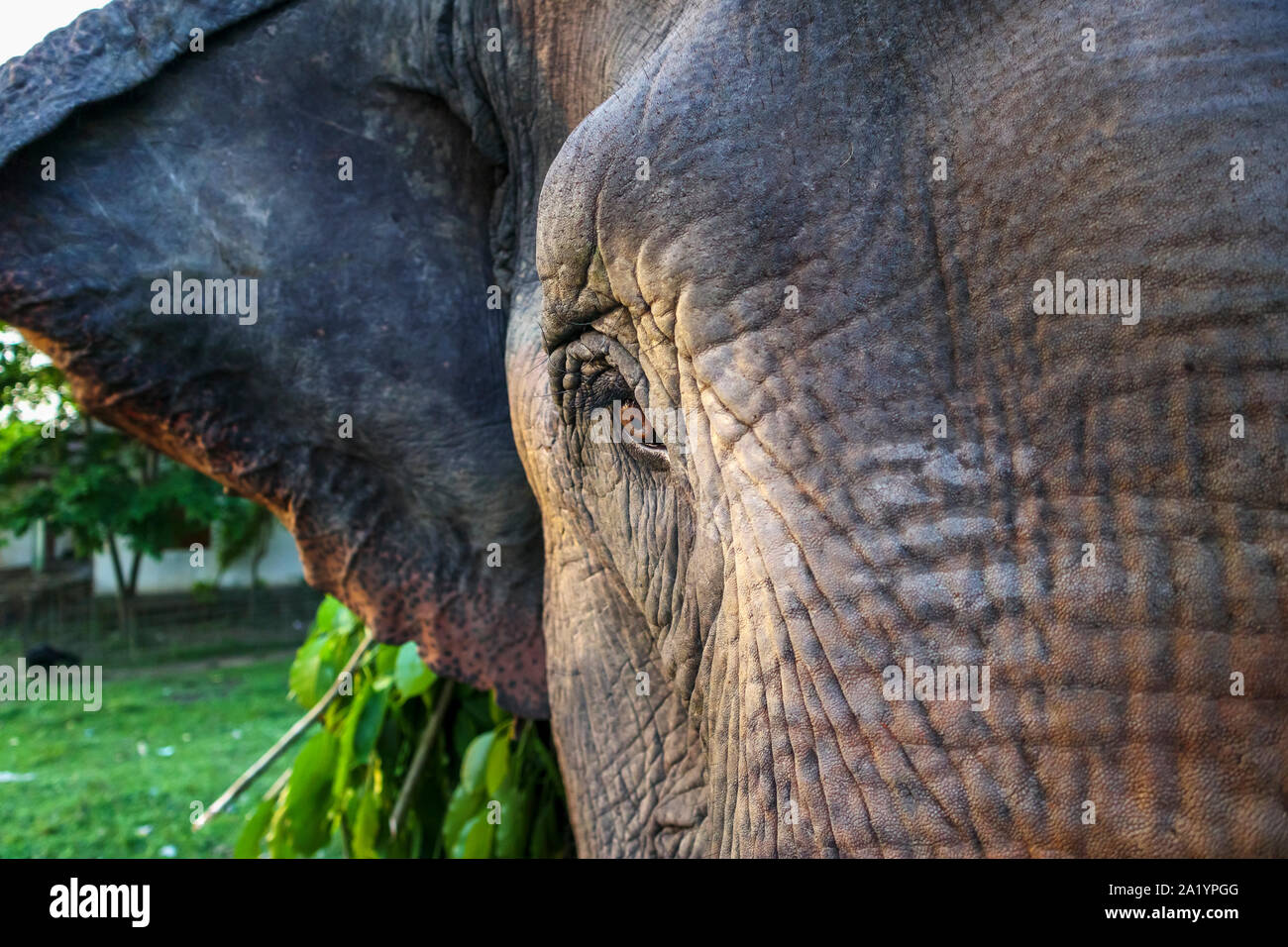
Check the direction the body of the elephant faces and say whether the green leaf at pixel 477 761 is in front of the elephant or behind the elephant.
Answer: behind

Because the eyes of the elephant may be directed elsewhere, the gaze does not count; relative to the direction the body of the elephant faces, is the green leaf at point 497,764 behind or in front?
behind

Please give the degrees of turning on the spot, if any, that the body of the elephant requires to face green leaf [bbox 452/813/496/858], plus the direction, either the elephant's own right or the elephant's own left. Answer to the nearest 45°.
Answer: approximately 180°

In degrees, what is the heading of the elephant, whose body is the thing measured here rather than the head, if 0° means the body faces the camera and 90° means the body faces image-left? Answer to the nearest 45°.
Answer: approximately 0°

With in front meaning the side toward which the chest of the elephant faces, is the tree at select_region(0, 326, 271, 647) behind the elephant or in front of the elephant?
behind
